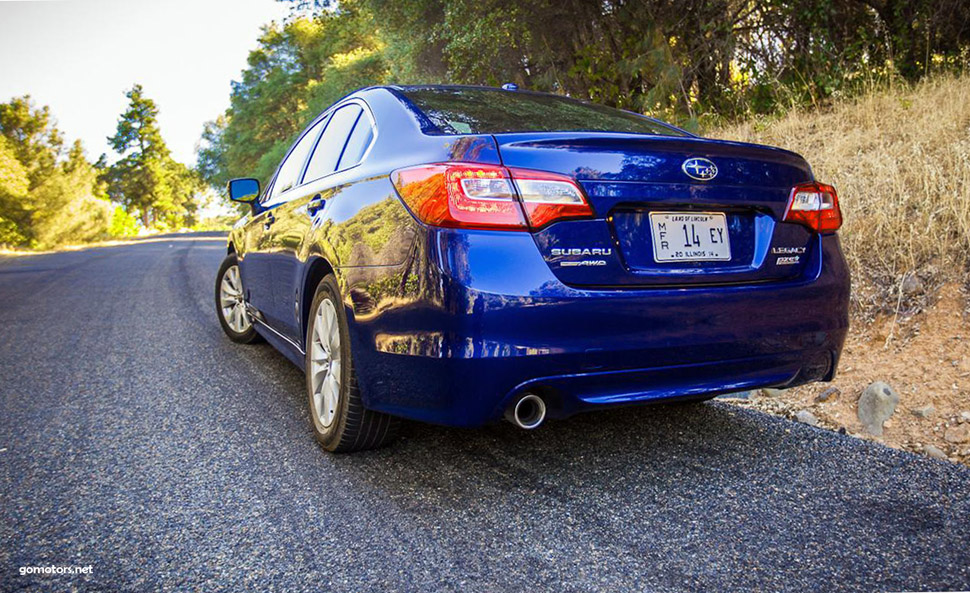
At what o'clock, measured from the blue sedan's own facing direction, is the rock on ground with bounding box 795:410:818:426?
The rock on ground is roughly at 5 o'clock from the blue sedan.

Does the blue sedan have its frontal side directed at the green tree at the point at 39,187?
yes

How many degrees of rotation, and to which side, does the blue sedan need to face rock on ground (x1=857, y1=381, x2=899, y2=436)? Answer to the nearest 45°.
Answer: approximately 90° to its right

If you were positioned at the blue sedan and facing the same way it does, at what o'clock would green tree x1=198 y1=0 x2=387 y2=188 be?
The green tree is roughly at 1 o'clock from the blue sedan.

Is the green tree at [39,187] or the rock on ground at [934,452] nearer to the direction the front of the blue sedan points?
the green tree

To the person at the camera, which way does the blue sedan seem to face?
facing away from the viewer and to the left of the viewer

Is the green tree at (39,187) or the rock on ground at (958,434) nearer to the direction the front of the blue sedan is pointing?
the green tree

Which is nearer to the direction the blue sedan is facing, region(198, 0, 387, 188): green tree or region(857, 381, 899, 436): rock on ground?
the green tree

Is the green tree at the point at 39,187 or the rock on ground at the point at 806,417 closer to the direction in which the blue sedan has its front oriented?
the green tree

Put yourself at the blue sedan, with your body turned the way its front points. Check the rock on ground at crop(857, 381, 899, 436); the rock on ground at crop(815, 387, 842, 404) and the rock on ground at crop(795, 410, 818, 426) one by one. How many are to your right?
3

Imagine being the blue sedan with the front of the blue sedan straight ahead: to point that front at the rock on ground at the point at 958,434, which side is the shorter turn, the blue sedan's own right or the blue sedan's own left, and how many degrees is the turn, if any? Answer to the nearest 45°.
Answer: approximately 90° to the blue sedan's own right

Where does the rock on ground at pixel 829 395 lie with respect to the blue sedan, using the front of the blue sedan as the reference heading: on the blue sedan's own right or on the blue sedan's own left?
on the blue sedan's own right
